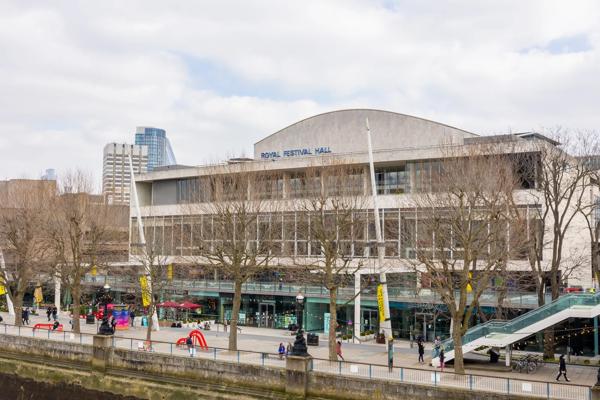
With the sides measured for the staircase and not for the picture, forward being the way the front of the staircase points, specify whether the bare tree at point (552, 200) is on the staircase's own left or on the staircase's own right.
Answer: on the staircase's own right

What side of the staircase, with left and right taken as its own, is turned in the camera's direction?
left

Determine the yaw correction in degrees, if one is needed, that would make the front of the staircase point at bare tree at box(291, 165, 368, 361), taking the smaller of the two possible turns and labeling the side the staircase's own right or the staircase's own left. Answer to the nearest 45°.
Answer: approximately 45° to the staircase's own right

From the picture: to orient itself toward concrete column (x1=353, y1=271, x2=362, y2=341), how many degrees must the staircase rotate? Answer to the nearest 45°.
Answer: approximately 45° to its right

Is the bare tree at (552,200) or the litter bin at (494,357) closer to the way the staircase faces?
the litter bin
